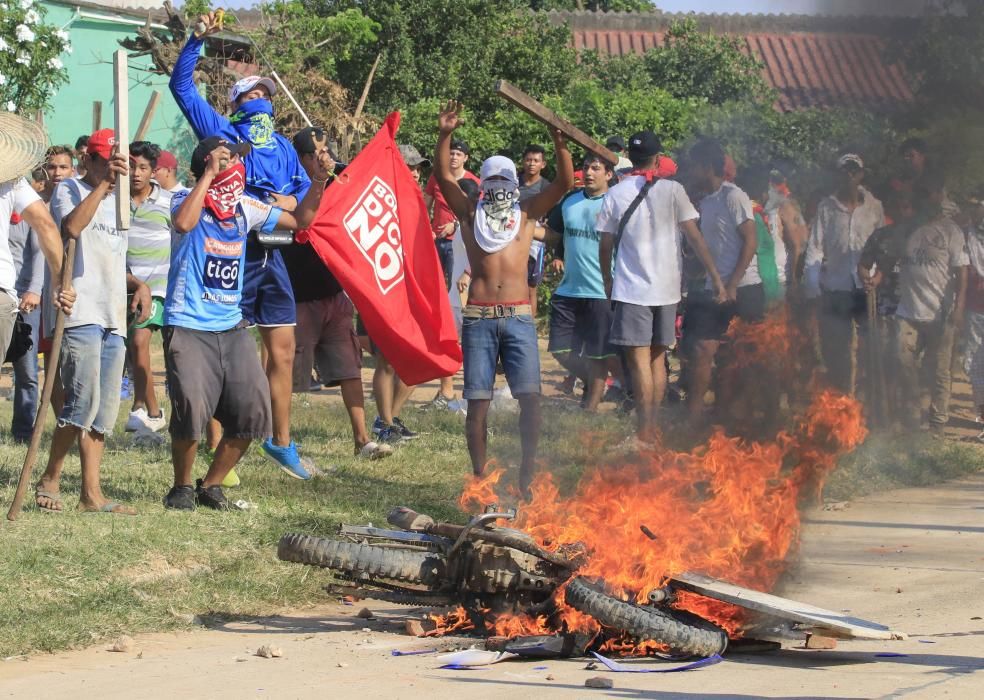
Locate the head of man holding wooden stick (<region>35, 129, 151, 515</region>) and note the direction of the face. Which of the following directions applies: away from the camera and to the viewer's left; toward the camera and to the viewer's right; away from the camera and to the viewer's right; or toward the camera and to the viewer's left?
toward the camera and to the viewer's right

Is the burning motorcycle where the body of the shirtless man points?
yes

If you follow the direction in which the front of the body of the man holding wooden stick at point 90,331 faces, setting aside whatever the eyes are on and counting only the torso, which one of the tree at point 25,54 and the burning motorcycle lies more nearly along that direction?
the burning motorcycle

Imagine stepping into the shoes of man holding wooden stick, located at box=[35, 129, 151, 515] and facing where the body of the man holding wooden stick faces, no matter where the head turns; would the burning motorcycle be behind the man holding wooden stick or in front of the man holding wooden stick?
in front

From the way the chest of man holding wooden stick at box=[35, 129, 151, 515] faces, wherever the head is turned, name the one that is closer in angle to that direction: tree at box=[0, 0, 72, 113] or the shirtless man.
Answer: the shirtless man

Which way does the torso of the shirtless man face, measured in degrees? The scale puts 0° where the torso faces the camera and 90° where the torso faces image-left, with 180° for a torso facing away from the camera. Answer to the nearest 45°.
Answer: approximately 0°

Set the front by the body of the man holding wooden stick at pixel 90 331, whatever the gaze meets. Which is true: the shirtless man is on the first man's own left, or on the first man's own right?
on the first man's own left

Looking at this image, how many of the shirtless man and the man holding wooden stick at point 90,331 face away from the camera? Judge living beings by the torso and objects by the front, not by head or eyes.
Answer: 0

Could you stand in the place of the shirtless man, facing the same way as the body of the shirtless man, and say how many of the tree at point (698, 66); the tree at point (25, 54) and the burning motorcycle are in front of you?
1

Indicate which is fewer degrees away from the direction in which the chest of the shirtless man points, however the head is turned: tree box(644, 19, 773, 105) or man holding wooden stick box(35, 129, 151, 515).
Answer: the man holding wooden stick

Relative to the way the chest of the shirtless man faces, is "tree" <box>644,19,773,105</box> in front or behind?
behind

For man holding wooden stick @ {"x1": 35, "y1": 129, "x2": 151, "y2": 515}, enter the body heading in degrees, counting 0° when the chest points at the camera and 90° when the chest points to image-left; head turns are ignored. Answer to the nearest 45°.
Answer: approximately 315°

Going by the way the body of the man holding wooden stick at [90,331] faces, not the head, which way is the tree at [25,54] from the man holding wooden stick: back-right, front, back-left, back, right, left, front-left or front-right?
back-left
